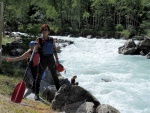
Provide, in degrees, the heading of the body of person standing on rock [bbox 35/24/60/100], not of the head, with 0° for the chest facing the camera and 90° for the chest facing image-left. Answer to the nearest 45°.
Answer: approximately 0°
